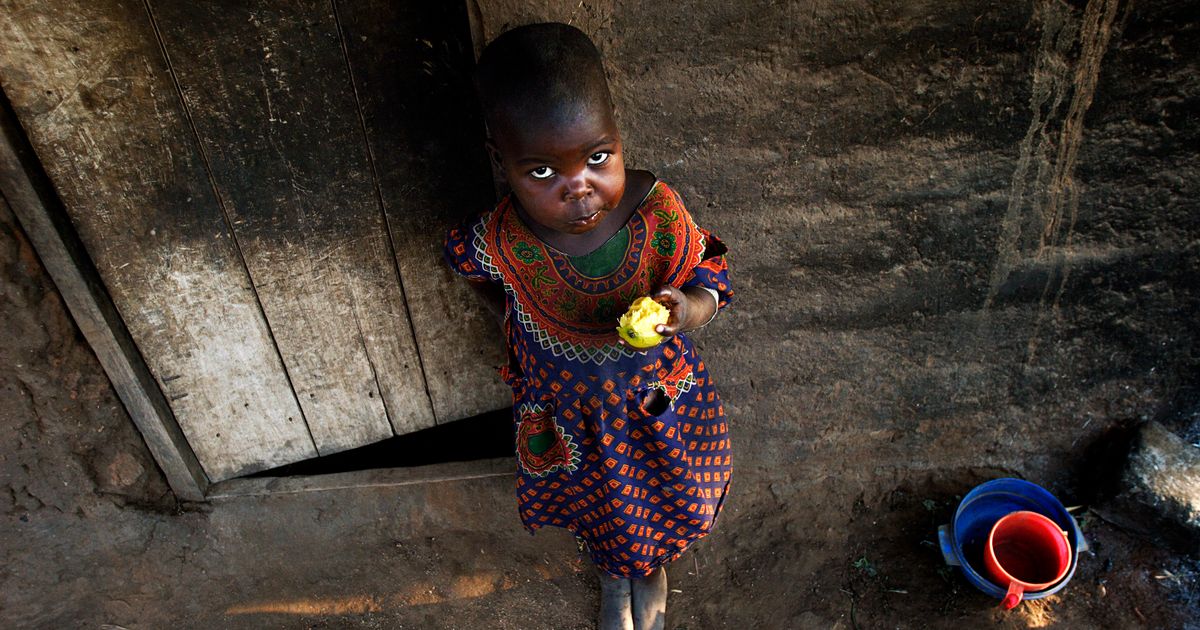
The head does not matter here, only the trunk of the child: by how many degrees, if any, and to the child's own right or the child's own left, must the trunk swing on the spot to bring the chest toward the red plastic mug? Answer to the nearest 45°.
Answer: approximately 90° to the child's own left

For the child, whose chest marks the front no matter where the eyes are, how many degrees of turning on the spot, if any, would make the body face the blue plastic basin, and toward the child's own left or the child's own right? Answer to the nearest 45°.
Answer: approximately 90° to the child's own left

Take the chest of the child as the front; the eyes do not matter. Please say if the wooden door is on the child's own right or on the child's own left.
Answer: on the child's own right

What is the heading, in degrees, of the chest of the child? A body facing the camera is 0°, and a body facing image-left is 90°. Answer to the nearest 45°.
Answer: approximately 0°
